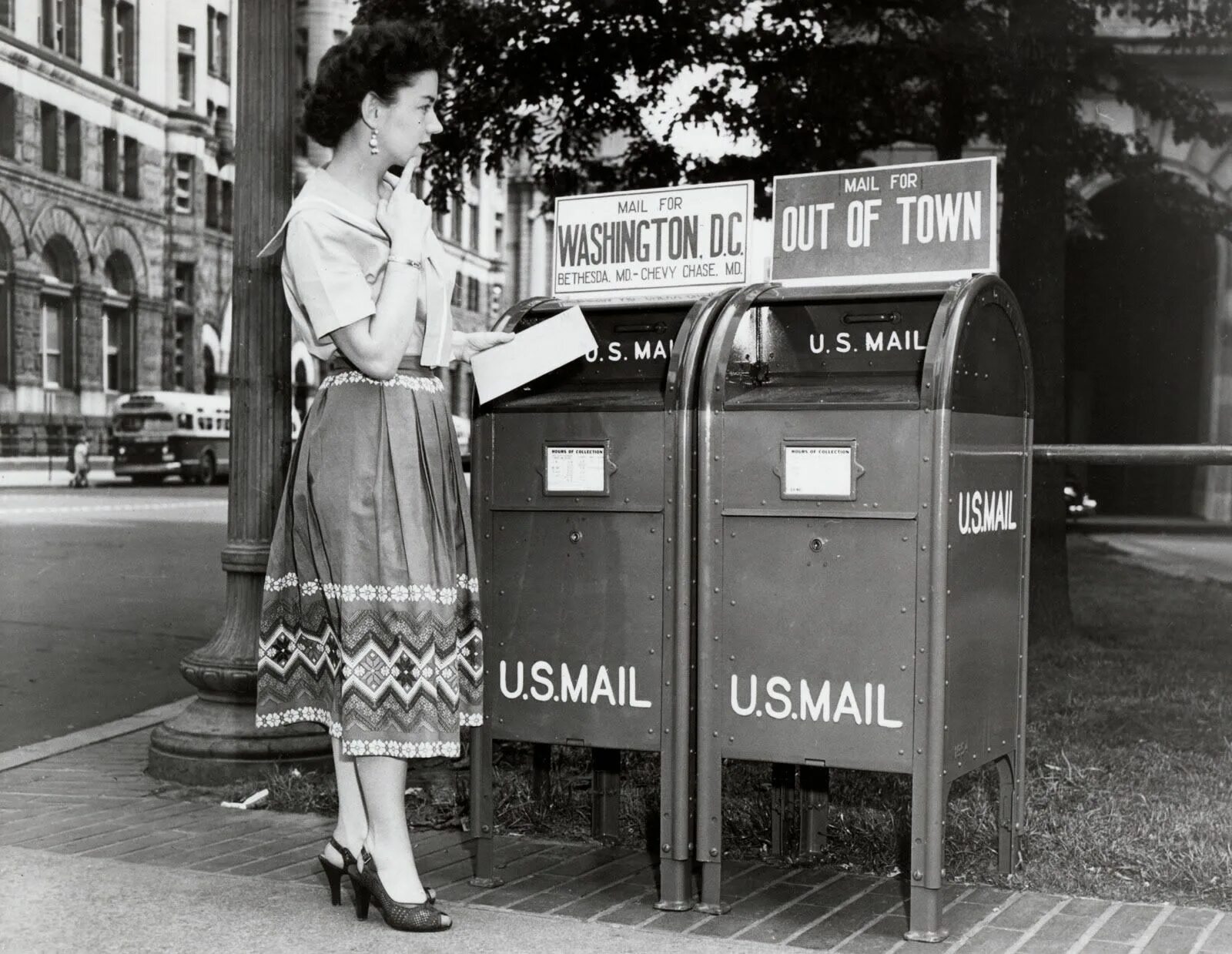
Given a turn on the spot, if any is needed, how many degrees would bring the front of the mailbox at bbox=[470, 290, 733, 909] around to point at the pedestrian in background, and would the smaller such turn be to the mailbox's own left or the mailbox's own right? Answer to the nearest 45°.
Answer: approximately 135° to the mailbox's own right

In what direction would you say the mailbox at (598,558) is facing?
toward the camera

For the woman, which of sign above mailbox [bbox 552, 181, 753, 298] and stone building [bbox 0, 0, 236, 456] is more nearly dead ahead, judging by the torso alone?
the sign above mailbox

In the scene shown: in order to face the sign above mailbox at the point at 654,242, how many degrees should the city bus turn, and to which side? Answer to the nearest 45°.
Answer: approximately 90° to its left

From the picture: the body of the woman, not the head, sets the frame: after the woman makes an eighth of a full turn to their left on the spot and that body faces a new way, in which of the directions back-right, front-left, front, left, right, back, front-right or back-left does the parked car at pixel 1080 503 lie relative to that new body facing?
front

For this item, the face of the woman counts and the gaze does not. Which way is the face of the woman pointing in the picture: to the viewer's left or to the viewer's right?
to the viewer's right

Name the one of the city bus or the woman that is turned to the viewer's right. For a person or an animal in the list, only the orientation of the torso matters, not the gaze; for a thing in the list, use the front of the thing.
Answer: the woman

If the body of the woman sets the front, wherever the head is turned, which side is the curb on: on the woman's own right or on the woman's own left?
on the woman's own left

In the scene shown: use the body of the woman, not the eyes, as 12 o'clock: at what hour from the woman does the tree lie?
The tree is roughly at 10 o'clock from the woman.

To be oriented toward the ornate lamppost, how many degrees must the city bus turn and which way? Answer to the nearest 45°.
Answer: approximately 45° to its left

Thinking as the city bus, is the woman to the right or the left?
on its left

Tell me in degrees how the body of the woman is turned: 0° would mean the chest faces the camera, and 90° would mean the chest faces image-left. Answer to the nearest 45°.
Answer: approximately 270°

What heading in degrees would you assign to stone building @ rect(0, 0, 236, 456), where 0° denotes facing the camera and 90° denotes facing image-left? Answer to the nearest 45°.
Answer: approximately 315°

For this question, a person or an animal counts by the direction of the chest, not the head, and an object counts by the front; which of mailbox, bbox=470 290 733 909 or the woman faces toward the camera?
the mailbox

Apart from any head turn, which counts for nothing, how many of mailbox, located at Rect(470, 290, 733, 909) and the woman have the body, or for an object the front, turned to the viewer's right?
1

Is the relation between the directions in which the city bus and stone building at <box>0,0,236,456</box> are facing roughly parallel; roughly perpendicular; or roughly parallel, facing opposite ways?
roughly perpendicular

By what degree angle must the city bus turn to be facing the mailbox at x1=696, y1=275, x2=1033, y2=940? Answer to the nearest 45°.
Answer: approximately 90° to its left

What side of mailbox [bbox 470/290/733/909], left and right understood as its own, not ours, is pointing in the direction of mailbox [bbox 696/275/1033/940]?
left

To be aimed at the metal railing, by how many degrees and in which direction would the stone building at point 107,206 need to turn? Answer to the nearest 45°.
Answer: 0° — it already faces it

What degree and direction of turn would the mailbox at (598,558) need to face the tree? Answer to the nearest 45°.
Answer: approximately 180°
